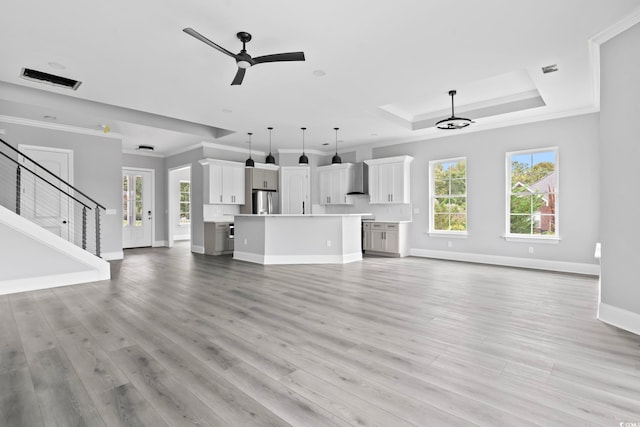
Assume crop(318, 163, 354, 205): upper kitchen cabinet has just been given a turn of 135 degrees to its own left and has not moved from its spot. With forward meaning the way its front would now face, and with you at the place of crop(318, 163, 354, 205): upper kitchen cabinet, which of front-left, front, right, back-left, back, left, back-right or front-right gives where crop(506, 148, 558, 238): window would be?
front-right

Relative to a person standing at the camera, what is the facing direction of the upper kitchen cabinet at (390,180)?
facing the viewer and to the left of the viewer

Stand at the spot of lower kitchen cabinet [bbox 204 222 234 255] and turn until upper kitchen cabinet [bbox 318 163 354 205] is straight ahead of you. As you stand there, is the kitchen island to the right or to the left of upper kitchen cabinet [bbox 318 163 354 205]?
right

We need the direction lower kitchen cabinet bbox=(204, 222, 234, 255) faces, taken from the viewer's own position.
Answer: facing the viewer and to the right of the viewer

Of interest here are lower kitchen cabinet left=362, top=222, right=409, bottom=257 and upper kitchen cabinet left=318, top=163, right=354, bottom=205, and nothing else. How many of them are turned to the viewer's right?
0

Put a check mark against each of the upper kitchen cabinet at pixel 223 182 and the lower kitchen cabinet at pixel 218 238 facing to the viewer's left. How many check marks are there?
0

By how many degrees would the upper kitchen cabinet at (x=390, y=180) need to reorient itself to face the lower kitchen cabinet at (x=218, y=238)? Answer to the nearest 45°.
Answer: approximately 45° to its right

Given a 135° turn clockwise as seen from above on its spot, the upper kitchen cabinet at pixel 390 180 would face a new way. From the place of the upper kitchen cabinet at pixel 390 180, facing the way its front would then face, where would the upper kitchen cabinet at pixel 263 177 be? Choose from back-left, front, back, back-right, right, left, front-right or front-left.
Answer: left

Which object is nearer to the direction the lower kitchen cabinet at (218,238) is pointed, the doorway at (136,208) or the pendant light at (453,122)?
the pendant light
